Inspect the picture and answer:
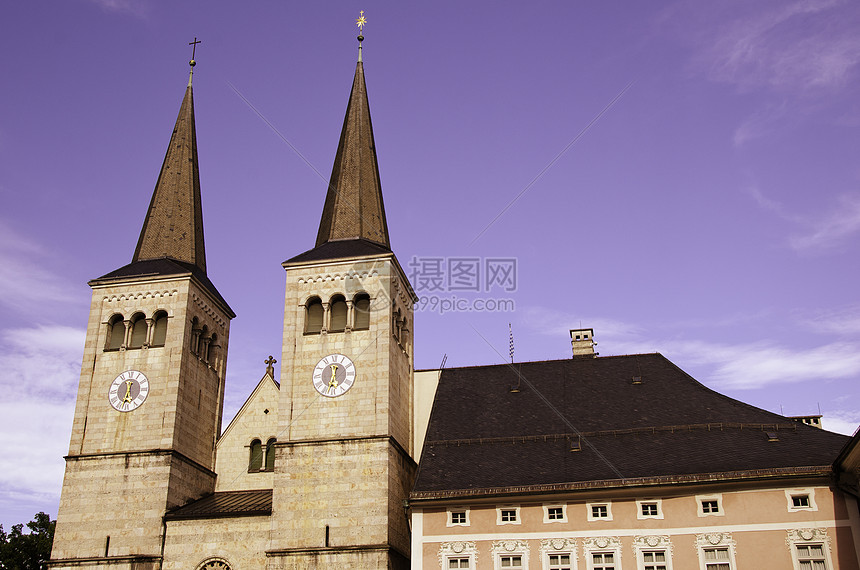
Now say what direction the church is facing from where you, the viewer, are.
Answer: facing the viewer

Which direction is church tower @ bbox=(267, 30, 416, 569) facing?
toward the camera

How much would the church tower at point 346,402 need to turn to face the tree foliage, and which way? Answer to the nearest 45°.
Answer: approximately 135° to its right

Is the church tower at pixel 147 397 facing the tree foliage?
no

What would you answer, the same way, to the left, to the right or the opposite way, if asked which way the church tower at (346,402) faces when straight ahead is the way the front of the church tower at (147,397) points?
the same way

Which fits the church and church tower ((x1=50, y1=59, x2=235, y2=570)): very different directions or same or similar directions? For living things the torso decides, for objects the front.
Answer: same or similar directions

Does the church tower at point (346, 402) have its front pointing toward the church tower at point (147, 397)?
no

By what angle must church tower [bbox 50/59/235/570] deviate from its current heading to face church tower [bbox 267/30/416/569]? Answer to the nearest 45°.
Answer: approximately 45° to its left

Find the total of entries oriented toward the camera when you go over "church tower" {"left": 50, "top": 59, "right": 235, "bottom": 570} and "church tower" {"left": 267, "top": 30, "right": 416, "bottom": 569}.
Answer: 2

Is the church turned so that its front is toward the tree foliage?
no
